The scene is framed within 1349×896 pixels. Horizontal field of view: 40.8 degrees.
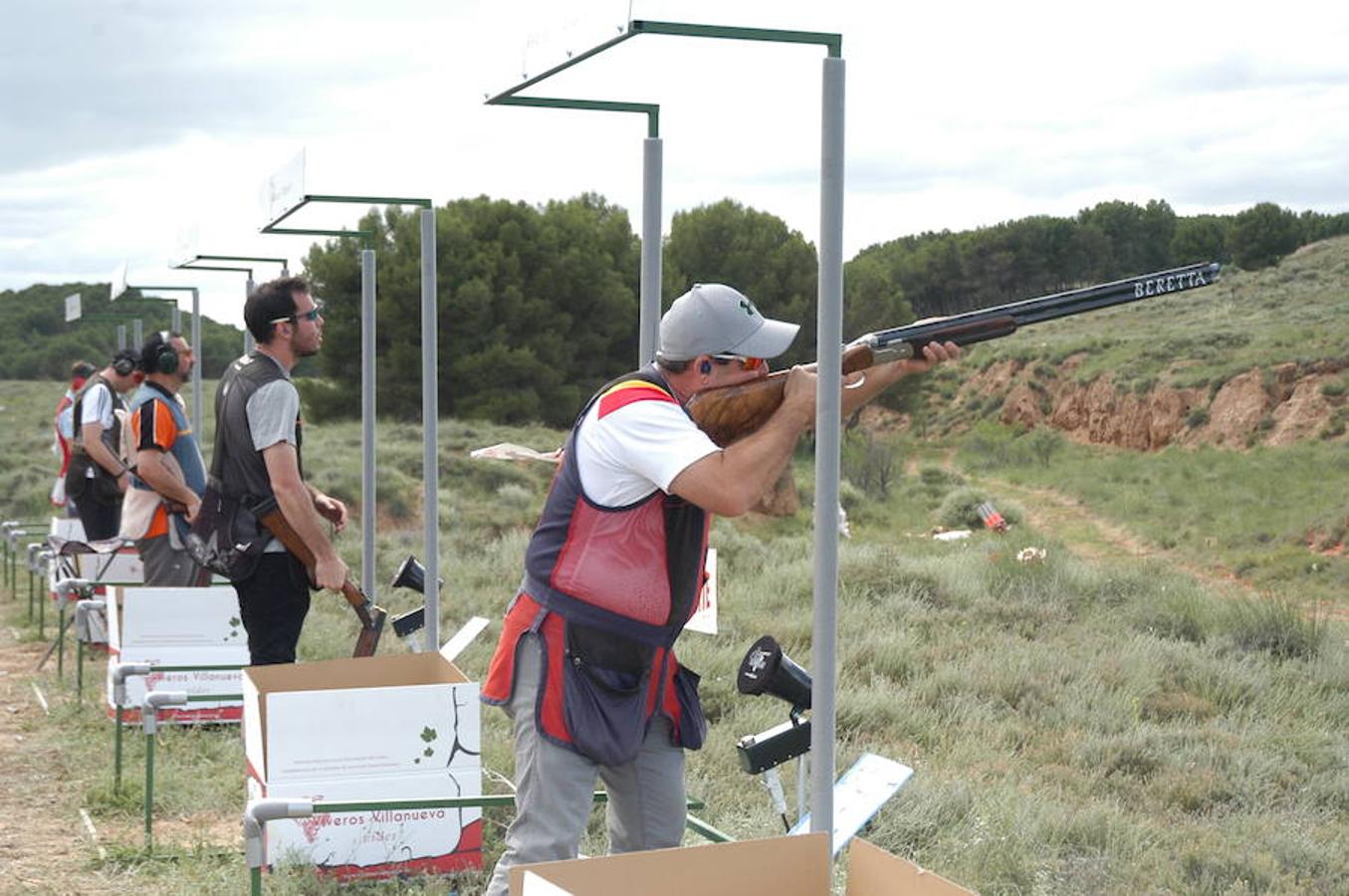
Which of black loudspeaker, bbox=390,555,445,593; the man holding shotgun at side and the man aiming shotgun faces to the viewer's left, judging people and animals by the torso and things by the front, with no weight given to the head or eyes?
the black loudspeaker

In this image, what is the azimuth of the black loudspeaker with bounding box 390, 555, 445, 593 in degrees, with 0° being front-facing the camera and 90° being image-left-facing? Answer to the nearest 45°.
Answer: approximately 90°

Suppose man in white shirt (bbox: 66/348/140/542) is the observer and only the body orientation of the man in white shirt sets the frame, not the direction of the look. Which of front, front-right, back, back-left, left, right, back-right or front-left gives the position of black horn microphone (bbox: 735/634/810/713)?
right

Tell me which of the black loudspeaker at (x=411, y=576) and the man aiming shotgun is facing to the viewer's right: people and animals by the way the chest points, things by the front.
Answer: the man aiming shotgun

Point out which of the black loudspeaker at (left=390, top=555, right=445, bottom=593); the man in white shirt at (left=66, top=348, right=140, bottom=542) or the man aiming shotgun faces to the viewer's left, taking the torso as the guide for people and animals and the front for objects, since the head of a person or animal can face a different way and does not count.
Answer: the black loudspeaker

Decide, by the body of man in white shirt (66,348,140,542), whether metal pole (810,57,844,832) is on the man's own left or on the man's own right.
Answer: on the man's own right

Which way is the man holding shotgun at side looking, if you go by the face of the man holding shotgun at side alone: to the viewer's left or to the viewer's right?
to the viewer's right

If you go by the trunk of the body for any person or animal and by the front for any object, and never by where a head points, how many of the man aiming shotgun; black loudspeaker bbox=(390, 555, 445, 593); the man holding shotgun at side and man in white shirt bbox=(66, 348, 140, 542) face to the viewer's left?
1

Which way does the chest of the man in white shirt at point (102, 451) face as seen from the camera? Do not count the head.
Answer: to the viewer's right

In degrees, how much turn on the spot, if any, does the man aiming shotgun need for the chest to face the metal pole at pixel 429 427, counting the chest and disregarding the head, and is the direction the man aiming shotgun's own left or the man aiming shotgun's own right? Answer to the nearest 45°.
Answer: approximately 90° to the man aiming shotgun's own left

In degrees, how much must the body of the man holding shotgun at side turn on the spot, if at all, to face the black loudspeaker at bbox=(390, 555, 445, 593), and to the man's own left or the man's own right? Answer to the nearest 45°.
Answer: approximately 45° to the man's own left

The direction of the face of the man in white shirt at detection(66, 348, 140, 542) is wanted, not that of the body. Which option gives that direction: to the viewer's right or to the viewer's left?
to the viewer's right

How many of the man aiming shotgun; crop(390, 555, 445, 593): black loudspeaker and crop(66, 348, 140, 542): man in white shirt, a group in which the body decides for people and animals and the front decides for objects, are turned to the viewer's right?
2

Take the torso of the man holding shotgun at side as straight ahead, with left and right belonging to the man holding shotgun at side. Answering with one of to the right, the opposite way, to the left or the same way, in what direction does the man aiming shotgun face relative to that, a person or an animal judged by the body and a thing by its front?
the same way

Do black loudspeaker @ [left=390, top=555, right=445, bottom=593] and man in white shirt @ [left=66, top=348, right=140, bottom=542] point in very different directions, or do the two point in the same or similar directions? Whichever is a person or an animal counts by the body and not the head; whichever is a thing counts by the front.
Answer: very different directions

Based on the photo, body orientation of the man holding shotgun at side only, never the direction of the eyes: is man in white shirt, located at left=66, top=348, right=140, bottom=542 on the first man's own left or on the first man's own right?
on the first man's own left

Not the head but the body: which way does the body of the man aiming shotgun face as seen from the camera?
to the viewer's right

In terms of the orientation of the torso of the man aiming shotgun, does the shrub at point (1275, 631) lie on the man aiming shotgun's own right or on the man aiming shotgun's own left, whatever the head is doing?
on the man aiming shotgun's own left
